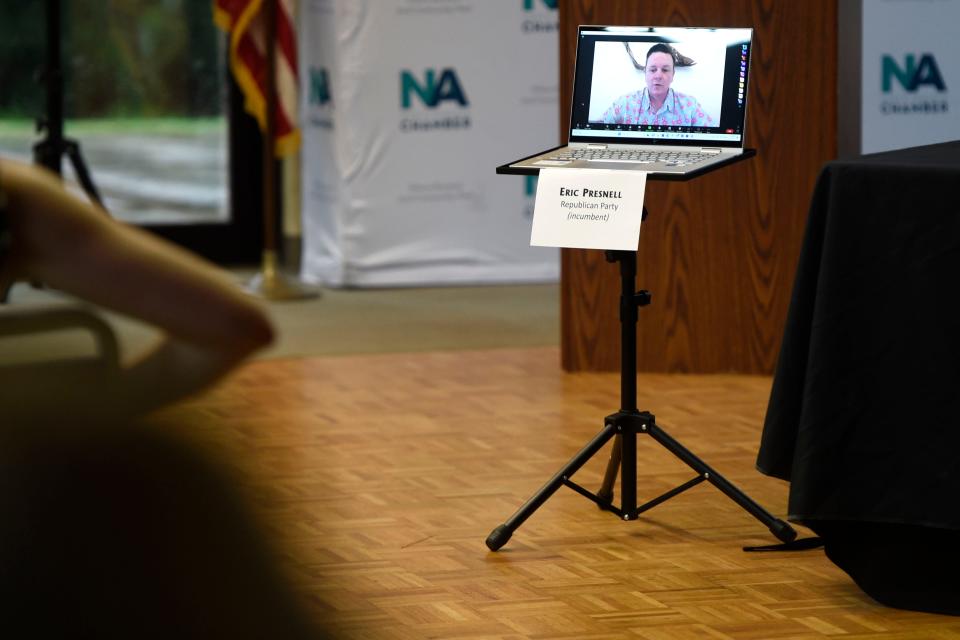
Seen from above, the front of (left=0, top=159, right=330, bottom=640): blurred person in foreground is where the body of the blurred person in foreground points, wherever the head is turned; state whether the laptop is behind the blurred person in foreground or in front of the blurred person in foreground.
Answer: in front

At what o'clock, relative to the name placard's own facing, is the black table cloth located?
The black table cloth is roughly at 10 o'clock from the name placard.

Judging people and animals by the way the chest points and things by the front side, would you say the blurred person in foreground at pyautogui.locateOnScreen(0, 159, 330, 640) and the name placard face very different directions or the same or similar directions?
very different directions

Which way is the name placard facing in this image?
toward the camera

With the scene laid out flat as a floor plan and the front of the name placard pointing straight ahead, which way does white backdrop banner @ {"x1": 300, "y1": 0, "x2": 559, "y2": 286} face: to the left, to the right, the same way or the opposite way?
the same way

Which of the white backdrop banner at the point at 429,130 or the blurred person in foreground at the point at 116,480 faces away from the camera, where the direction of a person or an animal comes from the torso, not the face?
the blurred person in foreground

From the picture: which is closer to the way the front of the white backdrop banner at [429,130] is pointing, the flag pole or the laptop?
the laptop

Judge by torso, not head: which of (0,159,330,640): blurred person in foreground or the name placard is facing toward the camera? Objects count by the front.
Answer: the name placard

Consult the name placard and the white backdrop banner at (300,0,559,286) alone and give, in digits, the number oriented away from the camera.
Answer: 0

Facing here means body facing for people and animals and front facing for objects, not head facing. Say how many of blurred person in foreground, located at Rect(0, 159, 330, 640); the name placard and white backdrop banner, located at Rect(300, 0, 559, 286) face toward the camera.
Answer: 2

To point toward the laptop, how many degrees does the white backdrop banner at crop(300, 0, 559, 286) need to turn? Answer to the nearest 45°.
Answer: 0° — it already faces it

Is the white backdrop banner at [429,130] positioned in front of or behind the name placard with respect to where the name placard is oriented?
behind

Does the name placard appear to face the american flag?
no

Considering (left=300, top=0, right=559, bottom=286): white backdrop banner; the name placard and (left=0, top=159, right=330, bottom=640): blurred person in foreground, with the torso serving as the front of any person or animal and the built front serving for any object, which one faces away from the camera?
the blurred person in foreground

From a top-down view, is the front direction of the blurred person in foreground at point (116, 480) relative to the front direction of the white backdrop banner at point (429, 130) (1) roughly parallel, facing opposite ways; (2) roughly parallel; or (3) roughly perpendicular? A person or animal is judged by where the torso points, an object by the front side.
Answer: roughly parallel, facing opposite ways

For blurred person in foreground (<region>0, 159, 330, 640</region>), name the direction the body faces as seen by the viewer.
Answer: away from the camera

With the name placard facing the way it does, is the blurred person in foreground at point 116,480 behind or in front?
in front

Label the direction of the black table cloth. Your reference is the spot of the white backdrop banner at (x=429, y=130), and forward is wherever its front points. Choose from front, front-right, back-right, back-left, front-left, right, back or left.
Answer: front

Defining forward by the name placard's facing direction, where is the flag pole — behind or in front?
behind
